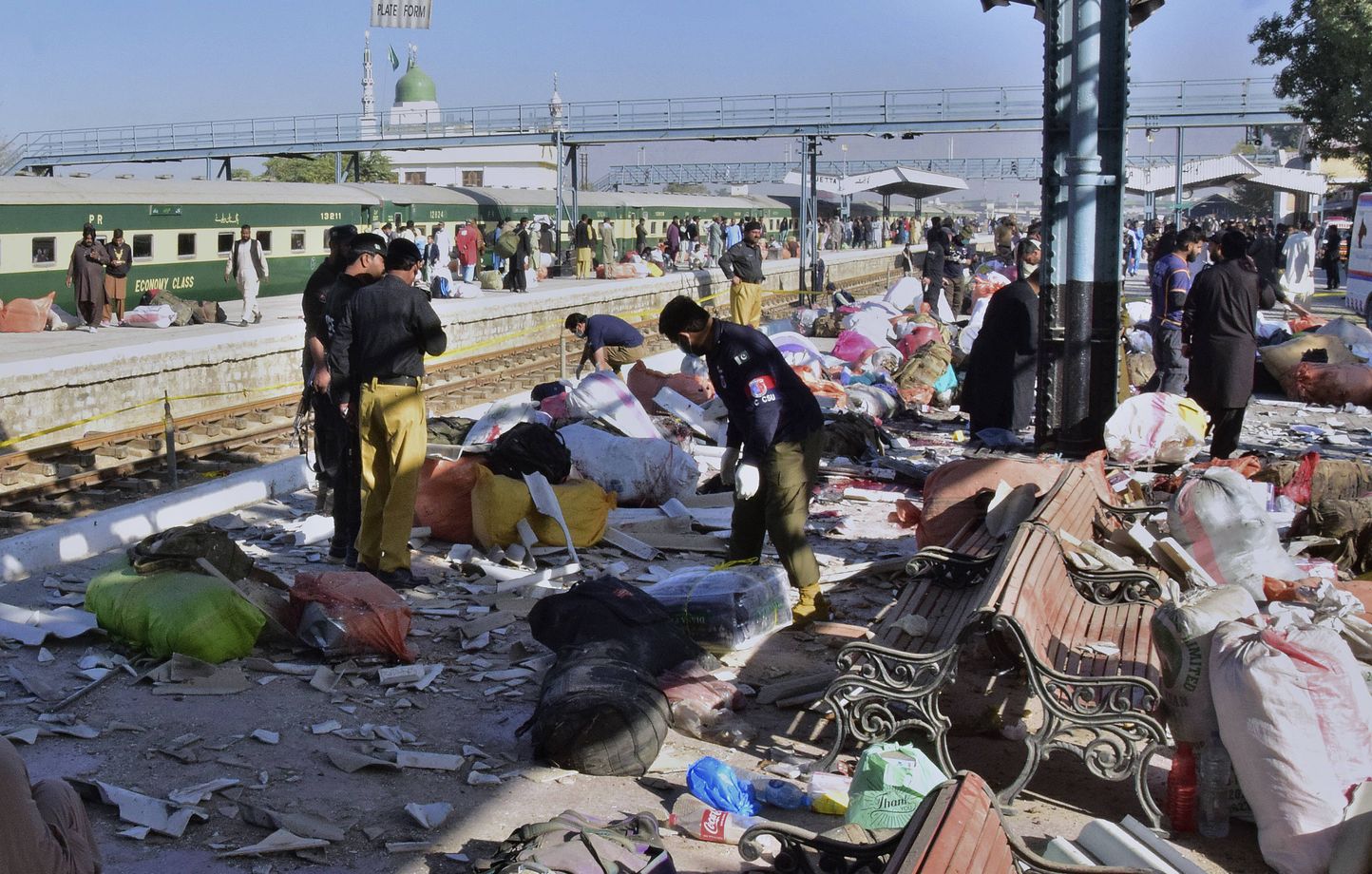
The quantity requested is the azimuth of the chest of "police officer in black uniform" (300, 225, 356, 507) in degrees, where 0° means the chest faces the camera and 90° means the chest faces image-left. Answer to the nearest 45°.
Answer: approximately 270°

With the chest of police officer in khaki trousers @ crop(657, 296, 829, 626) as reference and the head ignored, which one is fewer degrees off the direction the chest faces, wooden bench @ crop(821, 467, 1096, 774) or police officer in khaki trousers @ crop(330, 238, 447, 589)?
the police officer in khaki trousers

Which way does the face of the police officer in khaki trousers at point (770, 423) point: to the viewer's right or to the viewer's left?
to the viewer's left

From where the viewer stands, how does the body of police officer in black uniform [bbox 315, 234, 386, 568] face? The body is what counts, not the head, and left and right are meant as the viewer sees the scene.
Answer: facing to the right of the viewer

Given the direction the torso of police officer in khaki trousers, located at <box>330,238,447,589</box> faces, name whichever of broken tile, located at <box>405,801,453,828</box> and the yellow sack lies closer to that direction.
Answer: the yellow sack

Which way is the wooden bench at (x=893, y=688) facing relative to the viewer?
to the viewer's left
